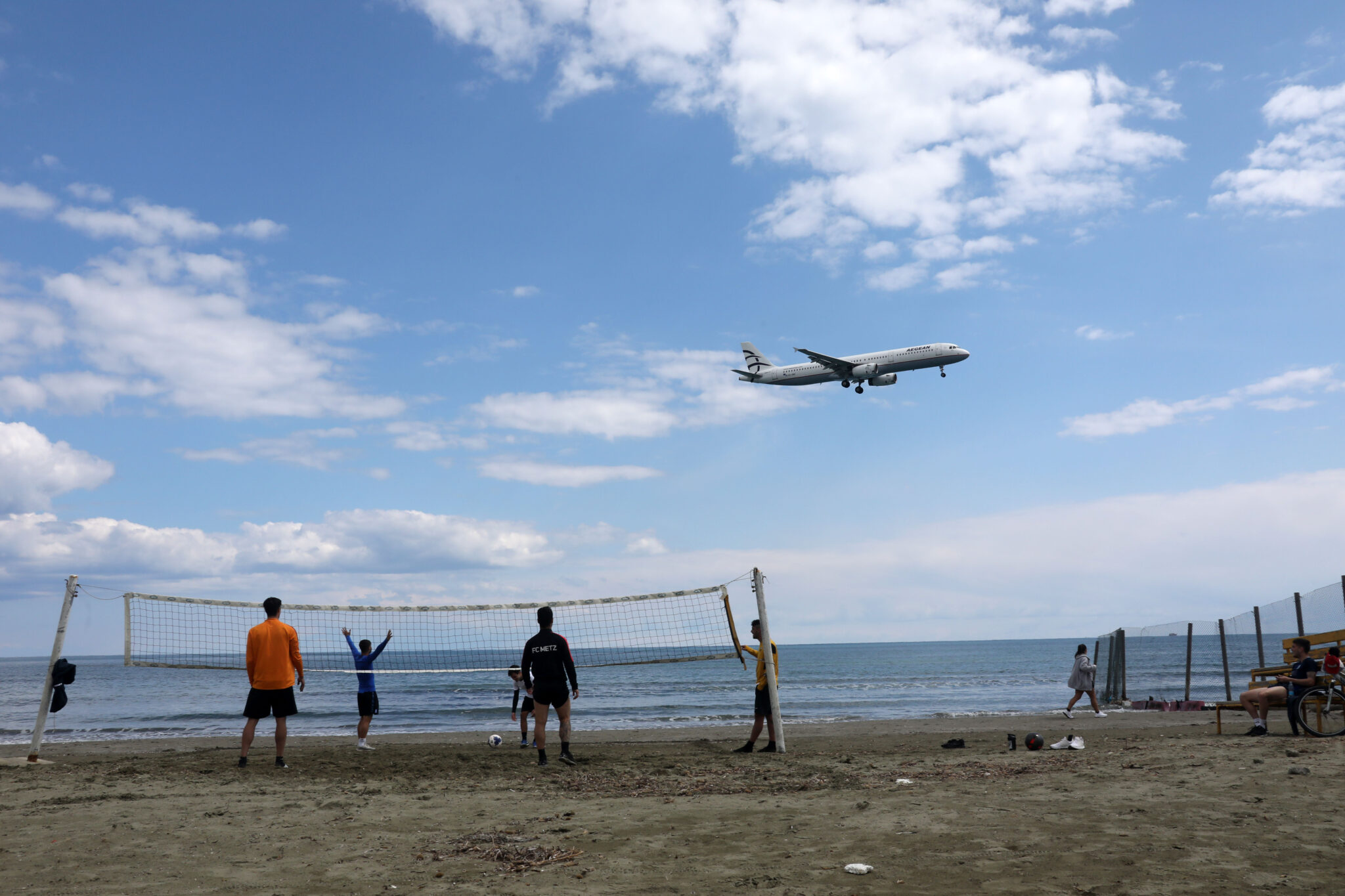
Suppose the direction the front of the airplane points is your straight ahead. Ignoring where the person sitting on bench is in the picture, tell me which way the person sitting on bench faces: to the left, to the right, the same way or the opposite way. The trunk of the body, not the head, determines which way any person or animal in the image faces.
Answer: the opposite way

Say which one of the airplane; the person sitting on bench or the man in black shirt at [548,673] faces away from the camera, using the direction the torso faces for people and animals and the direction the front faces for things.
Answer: the man in black shirt

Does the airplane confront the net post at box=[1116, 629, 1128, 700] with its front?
no

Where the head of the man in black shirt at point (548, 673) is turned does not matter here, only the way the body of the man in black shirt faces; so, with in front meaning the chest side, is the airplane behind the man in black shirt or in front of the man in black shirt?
in front

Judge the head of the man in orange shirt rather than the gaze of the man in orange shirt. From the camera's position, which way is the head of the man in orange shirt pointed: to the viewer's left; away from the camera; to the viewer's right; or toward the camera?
away from the camera

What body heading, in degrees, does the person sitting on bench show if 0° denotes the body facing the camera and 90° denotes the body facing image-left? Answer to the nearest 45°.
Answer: approximately 90°

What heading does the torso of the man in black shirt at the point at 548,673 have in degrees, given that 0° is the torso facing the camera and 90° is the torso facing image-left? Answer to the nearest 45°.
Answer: approximately 180°

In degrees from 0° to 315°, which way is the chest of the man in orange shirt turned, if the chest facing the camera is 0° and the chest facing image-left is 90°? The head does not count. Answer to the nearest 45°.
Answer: approximately 180°

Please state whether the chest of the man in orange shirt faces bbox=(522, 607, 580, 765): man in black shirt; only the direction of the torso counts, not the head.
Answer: no

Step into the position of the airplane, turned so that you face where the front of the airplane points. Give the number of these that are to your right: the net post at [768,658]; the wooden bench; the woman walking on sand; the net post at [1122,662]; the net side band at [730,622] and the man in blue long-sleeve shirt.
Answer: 6

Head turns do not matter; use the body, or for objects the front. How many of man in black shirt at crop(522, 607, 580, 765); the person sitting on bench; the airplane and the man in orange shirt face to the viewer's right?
1

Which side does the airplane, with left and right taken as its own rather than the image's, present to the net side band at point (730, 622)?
right

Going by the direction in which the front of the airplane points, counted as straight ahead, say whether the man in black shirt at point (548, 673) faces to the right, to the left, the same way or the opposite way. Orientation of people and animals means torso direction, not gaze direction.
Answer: to the left

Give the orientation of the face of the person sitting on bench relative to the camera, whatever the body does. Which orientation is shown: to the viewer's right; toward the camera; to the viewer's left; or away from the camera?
to the viewer's left
